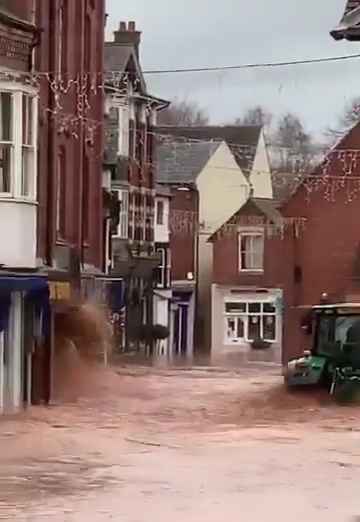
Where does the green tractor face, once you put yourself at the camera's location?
facing to the left of the viewer
